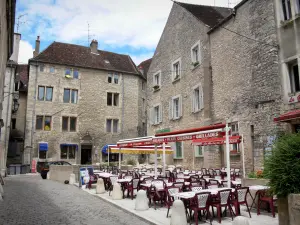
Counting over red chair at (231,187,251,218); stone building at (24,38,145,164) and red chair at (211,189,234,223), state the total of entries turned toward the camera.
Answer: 1

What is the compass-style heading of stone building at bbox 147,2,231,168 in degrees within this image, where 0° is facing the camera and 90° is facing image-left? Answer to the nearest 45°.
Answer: approximately 45°

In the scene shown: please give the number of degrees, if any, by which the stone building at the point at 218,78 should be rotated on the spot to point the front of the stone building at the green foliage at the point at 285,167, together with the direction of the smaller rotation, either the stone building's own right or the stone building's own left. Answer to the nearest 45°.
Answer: approximately 45° to the stone building's own left

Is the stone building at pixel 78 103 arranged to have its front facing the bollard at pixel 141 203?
yes

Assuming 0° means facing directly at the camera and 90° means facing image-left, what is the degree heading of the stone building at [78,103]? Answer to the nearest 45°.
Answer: approximately 0°

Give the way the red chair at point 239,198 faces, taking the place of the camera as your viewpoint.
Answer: facing away from the viewer and to the left of the viewer
